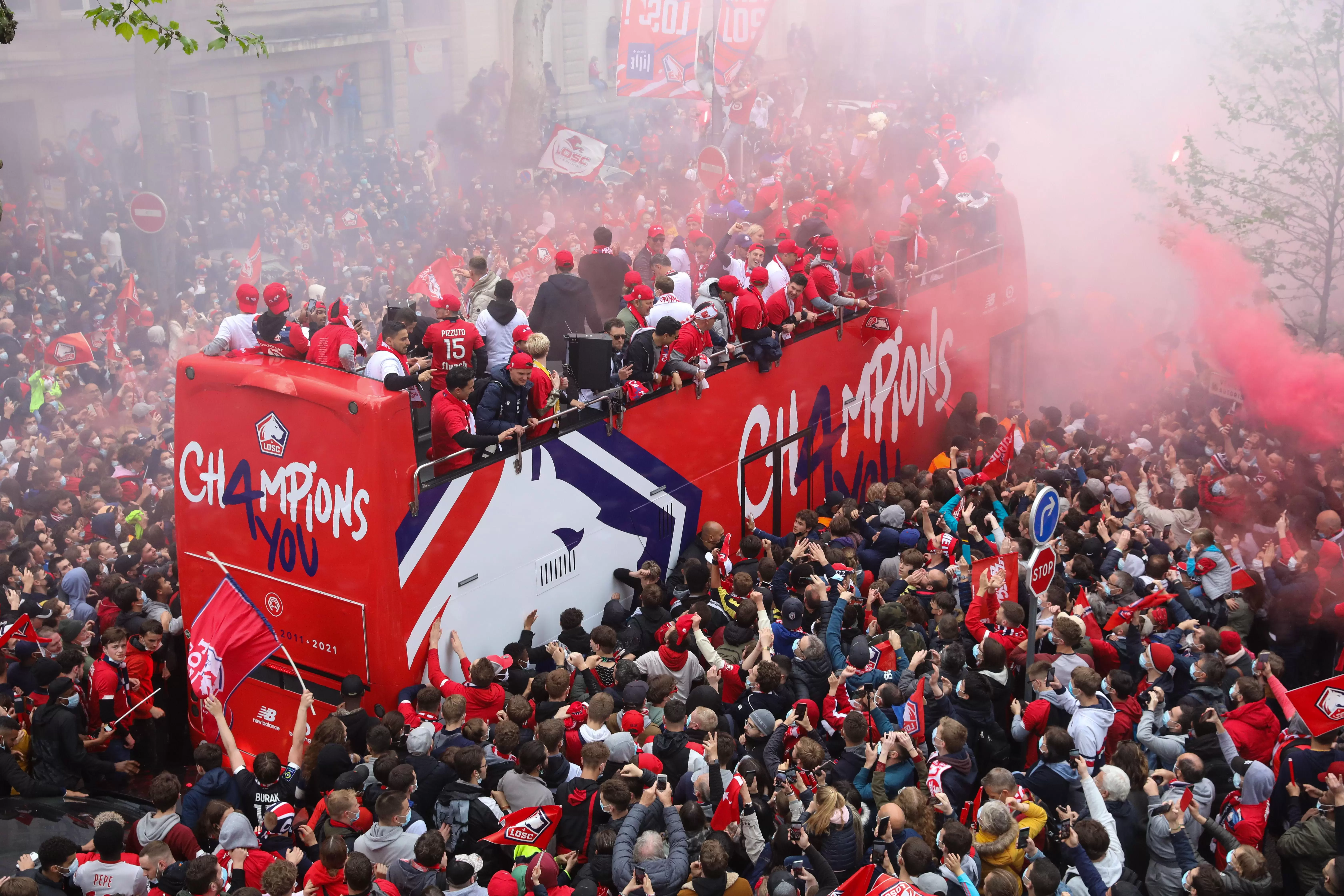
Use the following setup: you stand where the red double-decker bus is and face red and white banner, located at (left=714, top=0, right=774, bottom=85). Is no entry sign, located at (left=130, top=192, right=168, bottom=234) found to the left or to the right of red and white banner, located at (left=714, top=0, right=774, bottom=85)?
left

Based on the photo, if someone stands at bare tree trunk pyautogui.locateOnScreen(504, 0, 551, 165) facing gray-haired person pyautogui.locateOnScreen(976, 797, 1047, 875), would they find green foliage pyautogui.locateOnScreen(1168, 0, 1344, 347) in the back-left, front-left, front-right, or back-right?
front-left

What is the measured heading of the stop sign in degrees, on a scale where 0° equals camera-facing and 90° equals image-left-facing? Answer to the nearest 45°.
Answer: approximately 315°

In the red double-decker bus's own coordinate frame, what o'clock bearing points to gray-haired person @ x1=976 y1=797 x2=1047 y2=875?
The gray-haired person is roughly at 3 o'clock from the red double-decker bus.

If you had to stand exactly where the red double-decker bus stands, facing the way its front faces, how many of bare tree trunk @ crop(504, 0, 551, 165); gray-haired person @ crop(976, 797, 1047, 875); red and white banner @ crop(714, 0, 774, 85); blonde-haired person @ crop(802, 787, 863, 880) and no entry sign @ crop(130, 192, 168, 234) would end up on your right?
2

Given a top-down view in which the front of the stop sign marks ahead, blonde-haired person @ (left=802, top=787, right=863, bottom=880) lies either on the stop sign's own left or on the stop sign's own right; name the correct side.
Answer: on the stop sign's own right

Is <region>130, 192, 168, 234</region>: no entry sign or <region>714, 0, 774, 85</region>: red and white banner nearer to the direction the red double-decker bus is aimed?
the red and white banner

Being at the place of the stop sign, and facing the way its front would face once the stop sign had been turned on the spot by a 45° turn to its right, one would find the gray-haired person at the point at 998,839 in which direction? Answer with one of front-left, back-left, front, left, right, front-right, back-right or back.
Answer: front

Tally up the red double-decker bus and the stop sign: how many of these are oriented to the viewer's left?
0

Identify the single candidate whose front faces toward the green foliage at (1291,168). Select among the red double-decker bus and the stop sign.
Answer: the red double-decker bus

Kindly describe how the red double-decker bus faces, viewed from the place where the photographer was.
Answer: facing away from the viewer and to the right of the viewer

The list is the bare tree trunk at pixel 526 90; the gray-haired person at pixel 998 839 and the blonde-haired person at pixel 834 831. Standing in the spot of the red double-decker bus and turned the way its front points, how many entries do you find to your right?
2

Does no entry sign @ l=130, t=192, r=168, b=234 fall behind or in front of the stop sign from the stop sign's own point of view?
behind

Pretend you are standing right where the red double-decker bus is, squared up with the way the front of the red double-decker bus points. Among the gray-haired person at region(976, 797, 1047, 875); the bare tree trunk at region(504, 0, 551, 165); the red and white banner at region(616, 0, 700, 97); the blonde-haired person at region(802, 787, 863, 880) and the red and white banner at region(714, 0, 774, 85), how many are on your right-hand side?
2
